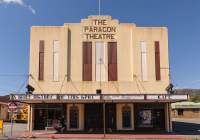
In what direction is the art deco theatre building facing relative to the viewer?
toward the camera
